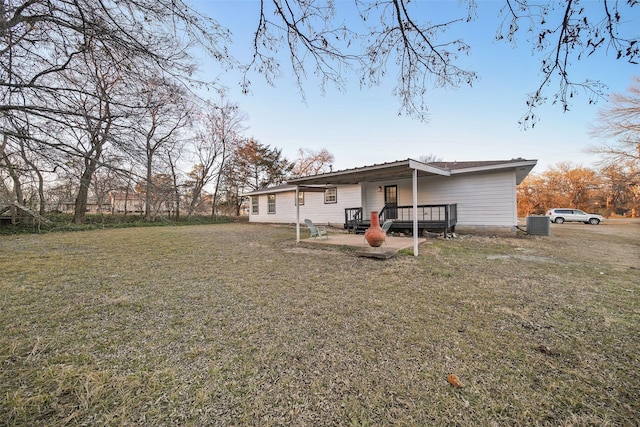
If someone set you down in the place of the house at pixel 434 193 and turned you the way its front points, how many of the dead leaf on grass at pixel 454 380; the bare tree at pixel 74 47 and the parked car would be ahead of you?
1

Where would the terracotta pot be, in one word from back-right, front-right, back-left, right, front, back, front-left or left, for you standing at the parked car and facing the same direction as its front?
right

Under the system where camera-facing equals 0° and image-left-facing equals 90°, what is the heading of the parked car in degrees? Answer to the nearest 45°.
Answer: approximately 270°

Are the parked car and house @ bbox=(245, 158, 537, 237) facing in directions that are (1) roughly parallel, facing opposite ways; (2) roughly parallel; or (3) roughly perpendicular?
roughly perpendicular

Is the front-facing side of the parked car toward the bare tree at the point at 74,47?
no

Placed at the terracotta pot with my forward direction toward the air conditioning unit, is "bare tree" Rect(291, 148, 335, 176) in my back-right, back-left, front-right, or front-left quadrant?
front-left

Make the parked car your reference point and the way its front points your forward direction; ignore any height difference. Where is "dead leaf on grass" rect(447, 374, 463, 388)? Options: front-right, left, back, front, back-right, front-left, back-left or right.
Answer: right

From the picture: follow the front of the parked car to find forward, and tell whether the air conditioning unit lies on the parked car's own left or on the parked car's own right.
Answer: on the parked car's own right

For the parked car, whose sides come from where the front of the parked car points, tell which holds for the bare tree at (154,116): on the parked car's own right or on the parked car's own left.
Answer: on the parked car's own right

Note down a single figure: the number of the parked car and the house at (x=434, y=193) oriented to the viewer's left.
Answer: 0

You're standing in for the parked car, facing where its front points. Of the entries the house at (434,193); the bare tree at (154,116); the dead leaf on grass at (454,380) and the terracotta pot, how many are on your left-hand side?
0
